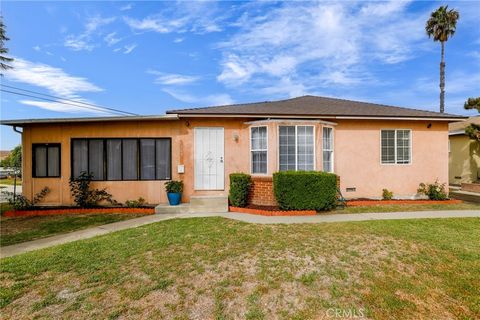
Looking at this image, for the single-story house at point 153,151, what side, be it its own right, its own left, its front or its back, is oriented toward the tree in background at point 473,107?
left

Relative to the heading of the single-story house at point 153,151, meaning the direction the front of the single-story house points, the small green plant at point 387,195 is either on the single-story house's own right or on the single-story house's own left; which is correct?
on the single-story house's own left

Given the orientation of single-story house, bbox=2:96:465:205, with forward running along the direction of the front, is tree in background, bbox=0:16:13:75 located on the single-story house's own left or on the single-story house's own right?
on the single-story house's own right

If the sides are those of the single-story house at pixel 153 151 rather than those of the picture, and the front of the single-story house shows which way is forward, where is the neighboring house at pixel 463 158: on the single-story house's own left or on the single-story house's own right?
on the single-story house's own left

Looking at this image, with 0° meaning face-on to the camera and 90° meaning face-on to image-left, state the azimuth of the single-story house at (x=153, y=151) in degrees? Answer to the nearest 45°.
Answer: approximately 0°

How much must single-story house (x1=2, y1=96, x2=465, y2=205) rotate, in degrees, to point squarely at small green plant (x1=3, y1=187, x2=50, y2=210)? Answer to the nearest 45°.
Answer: approximately 90° to its right

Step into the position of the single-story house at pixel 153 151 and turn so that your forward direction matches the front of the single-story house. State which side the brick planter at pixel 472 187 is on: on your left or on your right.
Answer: on your left
